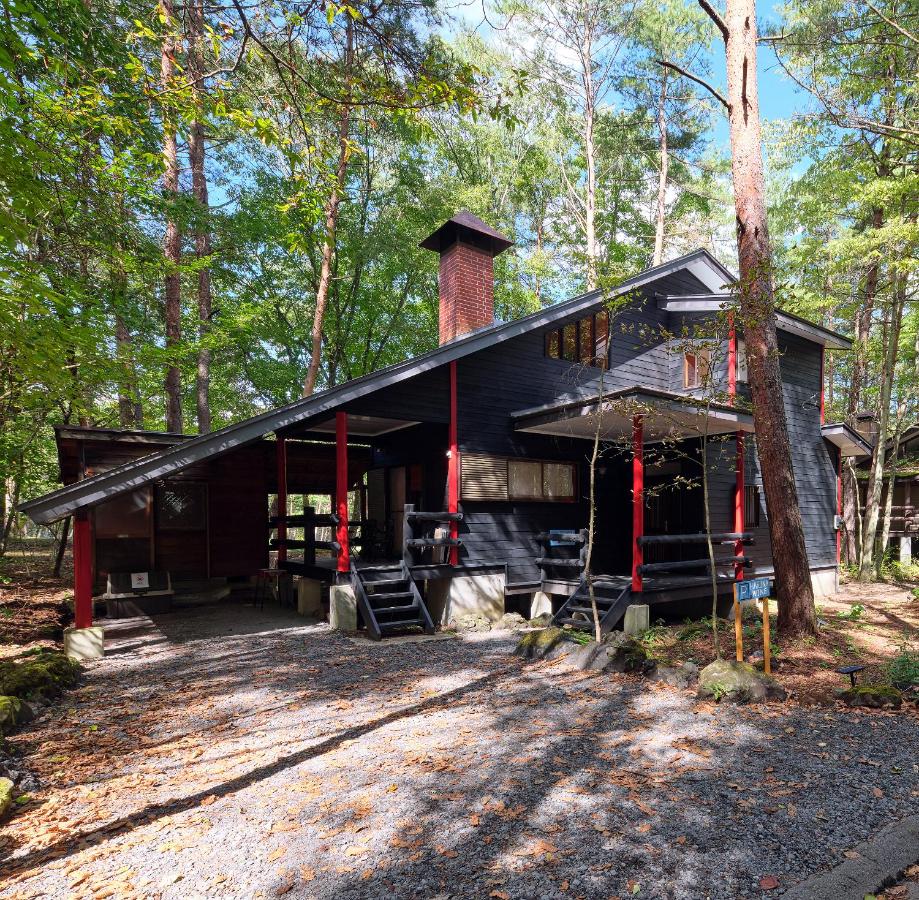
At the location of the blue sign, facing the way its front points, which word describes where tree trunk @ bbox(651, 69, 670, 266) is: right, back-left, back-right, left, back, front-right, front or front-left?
back

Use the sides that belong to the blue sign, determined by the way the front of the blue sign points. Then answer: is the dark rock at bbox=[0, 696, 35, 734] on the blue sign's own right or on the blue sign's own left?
on the blue sign's own right

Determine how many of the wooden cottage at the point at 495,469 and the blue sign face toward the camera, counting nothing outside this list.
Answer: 2

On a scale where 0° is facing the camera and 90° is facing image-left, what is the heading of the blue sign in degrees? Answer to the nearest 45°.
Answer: approximately 0°

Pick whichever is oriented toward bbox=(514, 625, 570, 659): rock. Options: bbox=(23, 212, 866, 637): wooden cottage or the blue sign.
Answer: the wooden cottage

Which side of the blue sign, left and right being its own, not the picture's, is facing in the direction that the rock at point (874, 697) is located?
left

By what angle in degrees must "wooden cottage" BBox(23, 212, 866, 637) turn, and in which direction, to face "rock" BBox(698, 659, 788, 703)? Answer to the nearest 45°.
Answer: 0° — it already faces it

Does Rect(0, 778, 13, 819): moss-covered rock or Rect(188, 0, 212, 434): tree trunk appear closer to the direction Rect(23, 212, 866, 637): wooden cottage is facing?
the moss-covered rock
